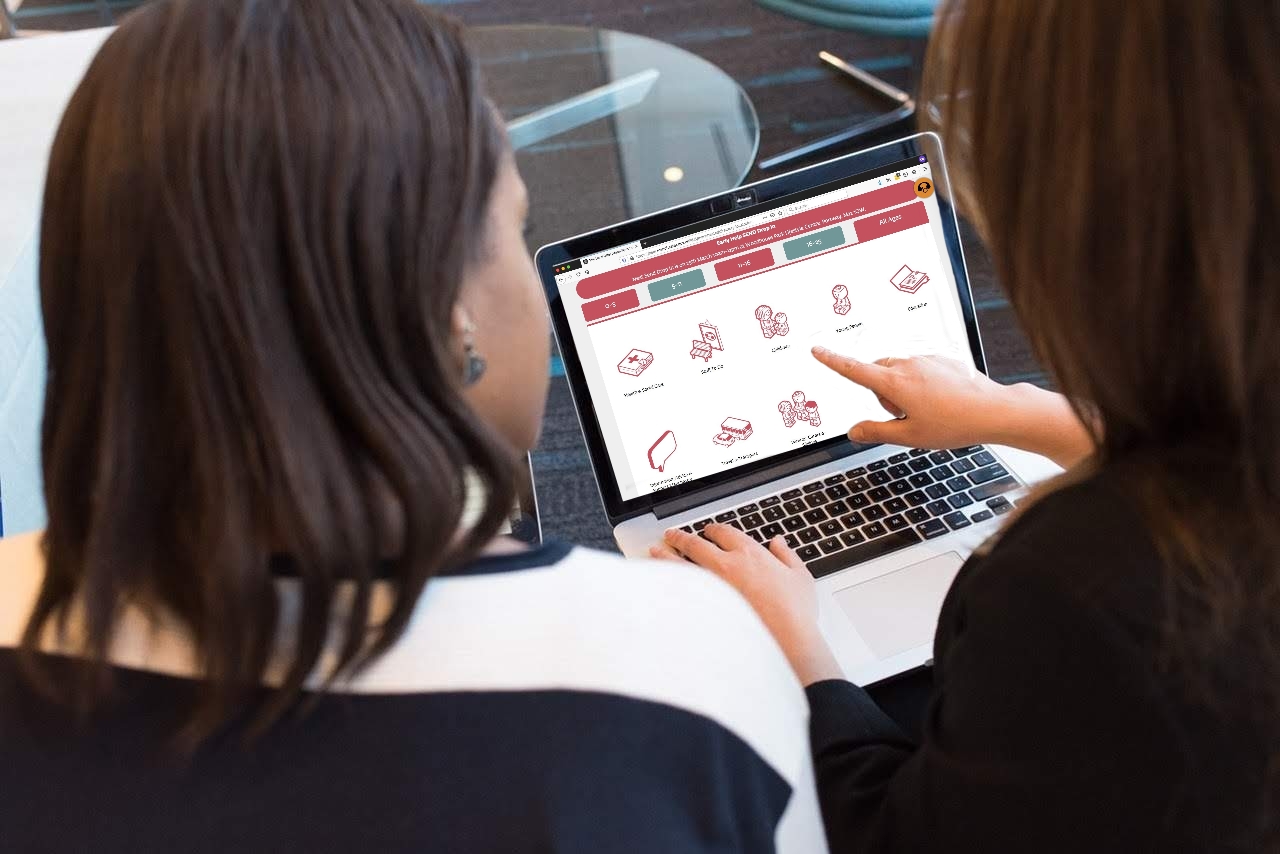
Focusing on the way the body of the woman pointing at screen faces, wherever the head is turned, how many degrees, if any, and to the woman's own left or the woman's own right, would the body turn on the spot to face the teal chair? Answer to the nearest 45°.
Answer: approximately 45° to the woman's own right

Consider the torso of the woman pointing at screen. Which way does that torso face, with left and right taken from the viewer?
facing away from the viewer and to the left of the viewer

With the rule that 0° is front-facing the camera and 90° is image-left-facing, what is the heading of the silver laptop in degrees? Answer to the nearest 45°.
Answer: approximately 0°

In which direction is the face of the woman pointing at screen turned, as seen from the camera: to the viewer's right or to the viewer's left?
to the viewer's left

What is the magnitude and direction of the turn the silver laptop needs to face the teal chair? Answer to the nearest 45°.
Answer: approximately 180°

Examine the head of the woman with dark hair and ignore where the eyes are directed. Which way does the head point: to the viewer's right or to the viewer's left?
to the viewer's right
